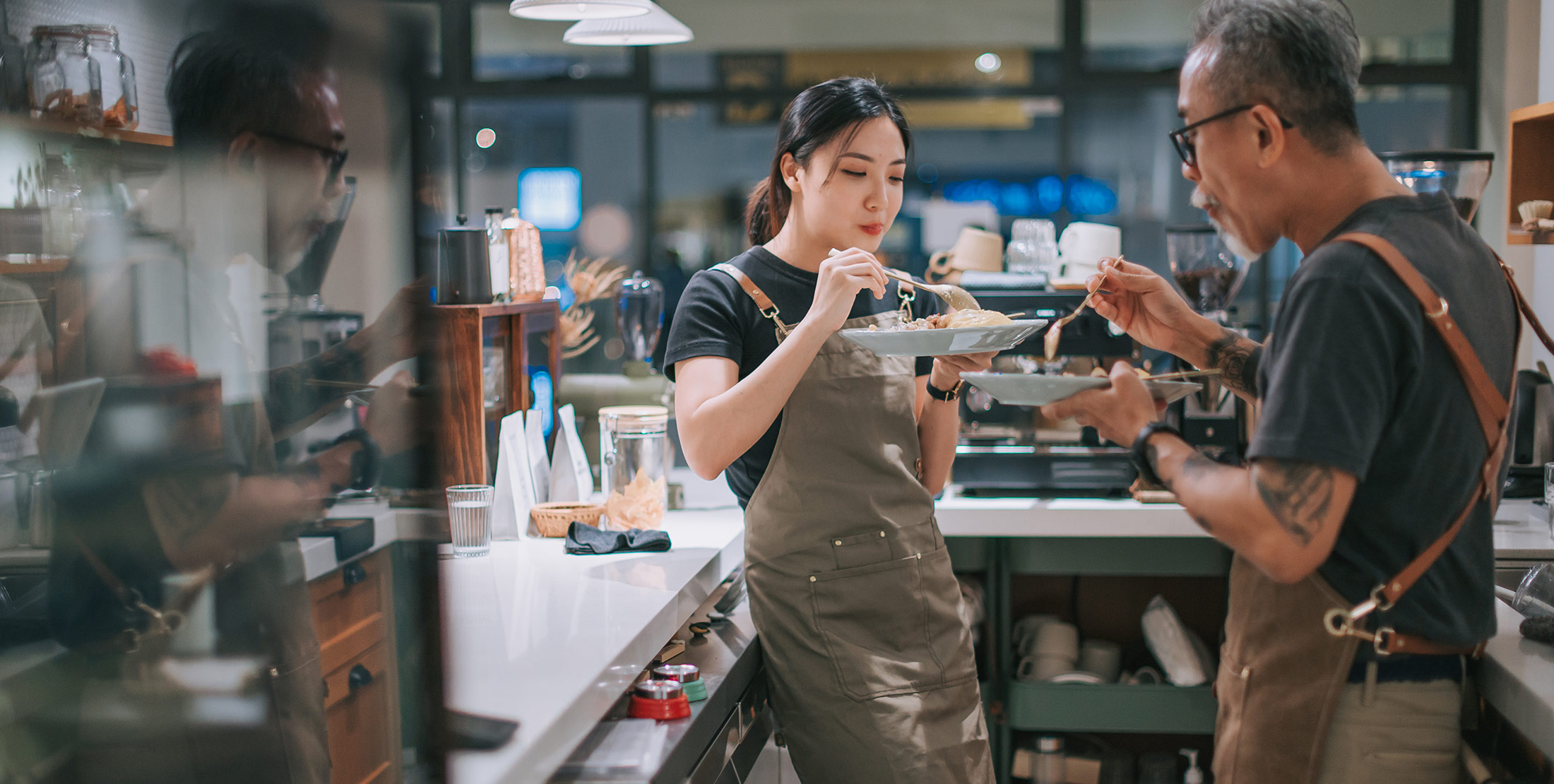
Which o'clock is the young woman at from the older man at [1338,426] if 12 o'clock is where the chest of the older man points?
The young woman is roughly at 1 o'clock from the older man.

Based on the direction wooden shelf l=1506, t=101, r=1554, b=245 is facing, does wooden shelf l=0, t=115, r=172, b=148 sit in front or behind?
in front

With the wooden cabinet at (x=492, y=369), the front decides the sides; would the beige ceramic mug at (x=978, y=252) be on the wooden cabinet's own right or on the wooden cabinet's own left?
on the wooden cabinet's own left

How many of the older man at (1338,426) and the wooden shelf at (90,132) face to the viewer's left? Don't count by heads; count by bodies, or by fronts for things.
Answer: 1

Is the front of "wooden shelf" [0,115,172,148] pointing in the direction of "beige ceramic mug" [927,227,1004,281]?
no

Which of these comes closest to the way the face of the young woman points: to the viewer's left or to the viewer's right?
to the viewer's right

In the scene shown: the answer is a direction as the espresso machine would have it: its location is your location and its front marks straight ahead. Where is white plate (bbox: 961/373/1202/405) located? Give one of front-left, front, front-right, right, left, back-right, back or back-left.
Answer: front

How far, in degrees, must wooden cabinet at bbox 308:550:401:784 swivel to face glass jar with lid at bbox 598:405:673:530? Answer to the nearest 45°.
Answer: approximately 135° to its left

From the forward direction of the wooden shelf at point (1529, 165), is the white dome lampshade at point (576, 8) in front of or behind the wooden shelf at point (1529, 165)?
in front

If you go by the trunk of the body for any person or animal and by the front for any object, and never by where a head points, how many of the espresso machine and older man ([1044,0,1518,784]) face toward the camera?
1

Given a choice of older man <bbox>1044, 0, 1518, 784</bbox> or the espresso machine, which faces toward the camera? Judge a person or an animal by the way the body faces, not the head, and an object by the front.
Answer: the espresso machine

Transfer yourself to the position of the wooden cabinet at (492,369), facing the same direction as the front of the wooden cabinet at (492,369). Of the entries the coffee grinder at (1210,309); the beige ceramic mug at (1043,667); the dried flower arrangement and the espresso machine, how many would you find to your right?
0

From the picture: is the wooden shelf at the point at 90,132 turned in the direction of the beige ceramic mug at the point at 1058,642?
no

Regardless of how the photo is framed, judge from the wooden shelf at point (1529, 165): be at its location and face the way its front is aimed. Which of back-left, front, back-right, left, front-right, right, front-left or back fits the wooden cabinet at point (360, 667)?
front-left

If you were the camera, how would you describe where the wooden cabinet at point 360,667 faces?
facing the viewer and to the right of the viewer

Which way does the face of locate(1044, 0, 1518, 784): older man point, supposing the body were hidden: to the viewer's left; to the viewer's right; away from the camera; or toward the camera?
to the viewer's left
